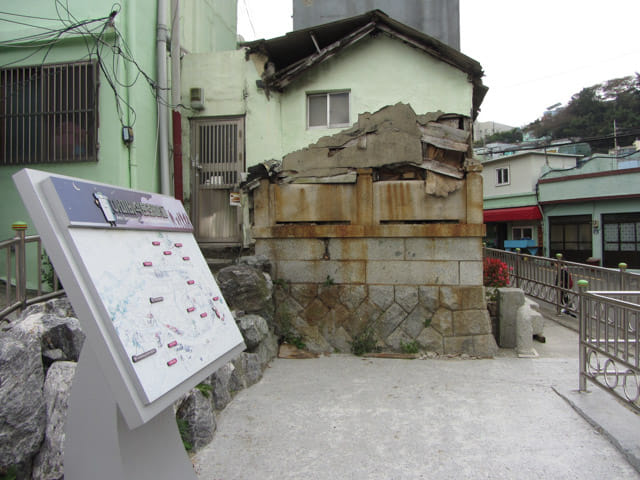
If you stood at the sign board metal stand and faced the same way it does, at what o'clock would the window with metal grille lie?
The window with metal grille is roughly at 7 o'clock from the sign board metal stand.

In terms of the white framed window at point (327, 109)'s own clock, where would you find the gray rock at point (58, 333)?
The gray rock is roughly at 1 o'clock from the white framed window.

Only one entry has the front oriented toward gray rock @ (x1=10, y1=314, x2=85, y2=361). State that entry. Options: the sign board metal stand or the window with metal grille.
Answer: the window with metal grille

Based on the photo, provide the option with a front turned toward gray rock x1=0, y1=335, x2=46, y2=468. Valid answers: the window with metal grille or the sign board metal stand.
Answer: the window with metal grille

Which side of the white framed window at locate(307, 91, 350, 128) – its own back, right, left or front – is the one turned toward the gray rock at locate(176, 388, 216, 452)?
front

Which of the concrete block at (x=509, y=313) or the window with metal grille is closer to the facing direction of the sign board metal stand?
the concrete block

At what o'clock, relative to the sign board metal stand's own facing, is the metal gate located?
The metal gate is roughly at 8 o'clock from the sign board metal stand.

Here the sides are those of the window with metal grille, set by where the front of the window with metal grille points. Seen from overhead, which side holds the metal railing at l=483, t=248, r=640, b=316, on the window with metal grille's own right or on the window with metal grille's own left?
on the window with metal grille's own left

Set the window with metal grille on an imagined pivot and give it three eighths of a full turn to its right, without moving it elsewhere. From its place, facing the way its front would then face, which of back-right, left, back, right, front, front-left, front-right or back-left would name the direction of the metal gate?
back-right

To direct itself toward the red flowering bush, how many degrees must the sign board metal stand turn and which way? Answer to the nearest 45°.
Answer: approximately 90° to its left

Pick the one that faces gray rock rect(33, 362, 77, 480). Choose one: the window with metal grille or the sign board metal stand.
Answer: the window with metal grille
